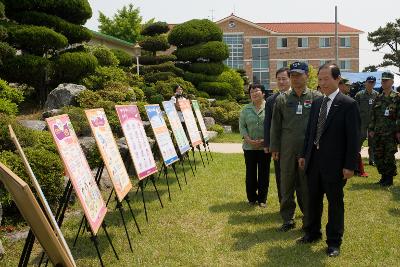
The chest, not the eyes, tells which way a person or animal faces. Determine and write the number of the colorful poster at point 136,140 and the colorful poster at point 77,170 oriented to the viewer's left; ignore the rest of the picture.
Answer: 0

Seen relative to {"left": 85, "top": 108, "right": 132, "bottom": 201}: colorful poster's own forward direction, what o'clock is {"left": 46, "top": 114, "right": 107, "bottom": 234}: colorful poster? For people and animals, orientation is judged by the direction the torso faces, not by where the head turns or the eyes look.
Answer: {"left": 46, "top": 114, "right": 107, "bottom": 234}: colorful poster is roughly at 2 o'clock from {"left": 85, "top": 108, "right": 132, "bottom": 201}: colorful poster.

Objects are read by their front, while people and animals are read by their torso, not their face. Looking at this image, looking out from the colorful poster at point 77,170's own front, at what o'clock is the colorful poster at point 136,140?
the colorful poster at point 136,140 is roughly at 8 o'clock from the colorful poster at point 77,170.

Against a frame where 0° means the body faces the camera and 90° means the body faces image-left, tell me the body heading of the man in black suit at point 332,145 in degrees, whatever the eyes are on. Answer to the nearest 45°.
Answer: approximately 45°

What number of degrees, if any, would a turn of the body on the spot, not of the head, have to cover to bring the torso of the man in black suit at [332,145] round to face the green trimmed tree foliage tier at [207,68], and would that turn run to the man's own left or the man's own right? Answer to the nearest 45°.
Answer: approximately 135° to the man's own right

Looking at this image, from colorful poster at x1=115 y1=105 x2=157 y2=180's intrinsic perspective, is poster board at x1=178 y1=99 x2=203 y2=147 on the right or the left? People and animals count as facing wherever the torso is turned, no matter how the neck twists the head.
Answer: on its left

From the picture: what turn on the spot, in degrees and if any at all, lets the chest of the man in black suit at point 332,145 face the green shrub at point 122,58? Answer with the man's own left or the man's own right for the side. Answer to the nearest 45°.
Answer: approximately 90° to the man's own right

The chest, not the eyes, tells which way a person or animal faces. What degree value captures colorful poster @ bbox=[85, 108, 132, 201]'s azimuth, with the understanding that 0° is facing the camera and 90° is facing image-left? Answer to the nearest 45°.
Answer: approximately 315°

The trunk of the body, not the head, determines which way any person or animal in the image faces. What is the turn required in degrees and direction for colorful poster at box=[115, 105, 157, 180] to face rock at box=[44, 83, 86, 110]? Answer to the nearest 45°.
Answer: approximately 135° to its left
